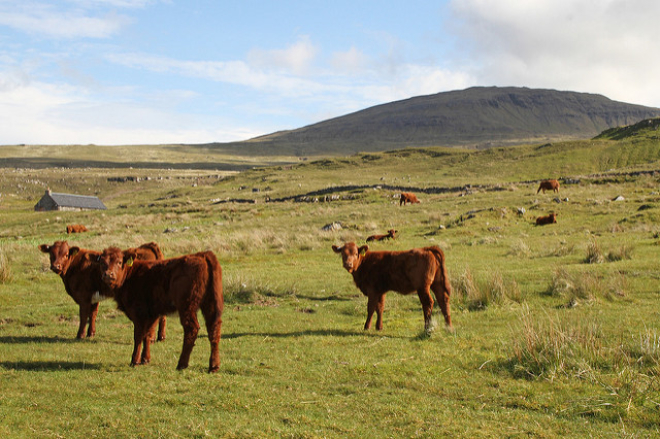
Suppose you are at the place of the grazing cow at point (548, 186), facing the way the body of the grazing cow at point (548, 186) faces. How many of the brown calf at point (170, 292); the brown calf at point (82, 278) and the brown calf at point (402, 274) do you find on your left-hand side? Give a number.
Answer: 3

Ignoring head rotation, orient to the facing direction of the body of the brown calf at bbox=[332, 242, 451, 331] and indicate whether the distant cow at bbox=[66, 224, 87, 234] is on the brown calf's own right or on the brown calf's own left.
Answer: on the brown calf's own right

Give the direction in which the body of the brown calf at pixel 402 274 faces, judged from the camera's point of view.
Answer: to the viewer's left

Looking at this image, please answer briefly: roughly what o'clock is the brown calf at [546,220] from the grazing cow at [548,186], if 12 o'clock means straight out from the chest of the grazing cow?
The brown calf is roughly at 9 o'clock from the grazing cow.

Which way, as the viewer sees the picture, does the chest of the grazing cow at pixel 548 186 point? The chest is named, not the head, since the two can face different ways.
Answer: to the viewer's left

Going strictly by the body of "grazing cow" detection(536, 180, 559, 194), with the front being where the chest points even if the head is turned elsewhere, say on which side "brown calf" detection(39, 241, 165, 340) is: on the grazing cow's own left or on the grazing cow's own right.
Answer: on the grazing cow's own left

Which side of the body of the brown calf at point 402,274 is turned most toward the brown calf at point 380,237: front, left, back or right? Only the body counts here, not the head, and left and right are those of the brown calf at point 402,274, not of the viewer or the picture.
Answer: right

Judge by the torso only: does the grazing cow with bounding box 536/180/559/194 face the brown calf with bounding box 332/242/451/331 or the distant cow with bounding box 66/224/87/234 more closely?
the distant cow

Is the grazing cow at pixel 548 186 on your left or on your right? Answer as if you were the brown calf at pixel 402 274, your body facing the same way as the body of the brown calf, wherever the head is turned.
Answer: on your right

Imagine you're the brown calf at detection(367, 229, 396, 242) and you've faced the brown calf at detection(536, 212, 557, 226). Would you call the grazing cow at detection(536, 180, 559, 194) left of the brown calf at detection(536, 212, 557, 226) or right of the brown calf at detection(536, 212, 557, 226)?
left

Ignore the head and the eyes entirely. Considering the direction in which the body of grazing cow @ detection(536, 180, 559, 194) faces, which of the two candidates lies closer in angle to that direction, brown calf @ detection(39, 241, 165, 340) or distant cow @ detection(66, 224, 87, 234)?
the distant cow
